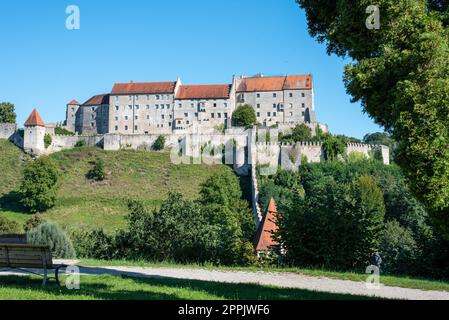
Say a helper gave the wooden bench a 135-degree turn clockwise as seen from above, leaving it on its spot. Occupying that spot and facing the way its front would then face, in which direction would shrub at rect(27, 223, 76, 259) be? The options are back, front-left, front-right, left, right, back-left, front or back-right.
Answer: back

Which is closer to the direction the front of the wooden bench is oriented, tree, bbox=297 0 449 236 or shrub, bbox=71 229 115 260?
the shrub

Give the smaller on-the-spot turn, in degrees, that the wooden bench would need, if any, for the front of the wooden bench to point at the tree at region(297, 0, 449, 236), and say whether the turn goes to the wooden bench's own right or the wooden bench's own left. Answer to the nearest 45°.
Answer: approximately 90° to the wooden bench's own right

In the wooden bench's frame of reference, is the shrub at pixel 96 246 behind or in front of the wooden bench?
in front

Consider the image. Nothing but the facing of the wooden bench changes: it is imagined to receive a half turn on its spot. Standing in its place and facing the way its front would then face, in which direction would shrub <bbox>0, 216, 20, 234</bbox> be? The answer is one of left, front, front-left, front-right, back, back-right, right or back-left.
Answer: back-right

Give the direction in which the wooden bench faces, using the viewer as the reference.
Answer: facing away from the viewer and to the right of the viewer
